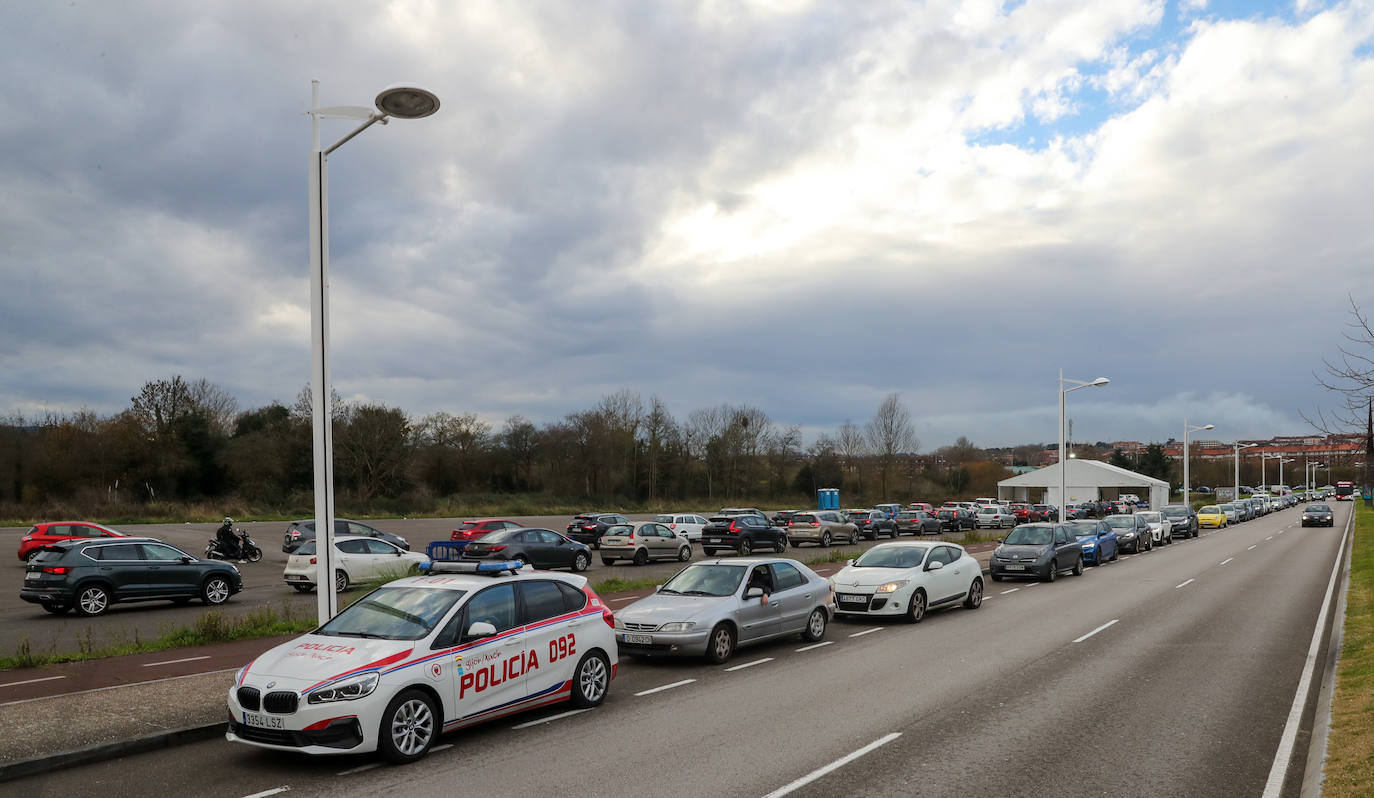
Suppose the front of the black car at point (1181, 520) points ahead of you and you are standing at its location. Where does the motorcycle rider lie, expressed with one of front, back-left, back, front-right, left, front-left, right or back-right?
front

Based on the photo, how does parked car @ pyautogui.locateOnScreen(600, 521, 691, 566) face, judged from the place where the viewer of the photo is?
facing away from the viewer and to the right of the viewer

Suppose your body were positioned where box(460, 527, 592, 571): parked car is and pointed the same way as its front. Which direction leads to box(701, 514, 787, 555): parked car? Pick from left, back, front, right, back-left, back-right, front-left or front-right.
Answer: front

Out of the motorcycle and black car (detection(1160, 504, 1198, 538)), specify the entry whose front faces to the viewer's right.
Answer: the motorcycle

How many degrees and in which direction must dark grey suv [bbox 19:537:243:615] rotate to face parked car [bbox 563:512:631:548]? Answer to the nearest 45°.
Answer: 0° — it already faces it

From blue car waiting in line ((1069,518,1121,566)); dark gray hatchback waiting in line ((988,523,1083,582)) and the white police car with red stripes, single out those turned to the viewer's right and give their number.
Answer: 0

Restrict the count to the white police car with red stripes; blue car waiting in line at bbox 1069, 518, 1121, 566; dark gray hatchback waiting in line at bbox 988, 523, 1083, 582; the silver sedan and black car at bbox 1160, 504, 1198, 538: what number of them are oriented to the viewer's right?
0

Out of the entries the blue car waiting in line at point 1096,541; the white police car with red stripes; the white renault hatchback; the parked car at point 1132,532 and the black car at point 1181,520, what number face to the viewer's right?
0
